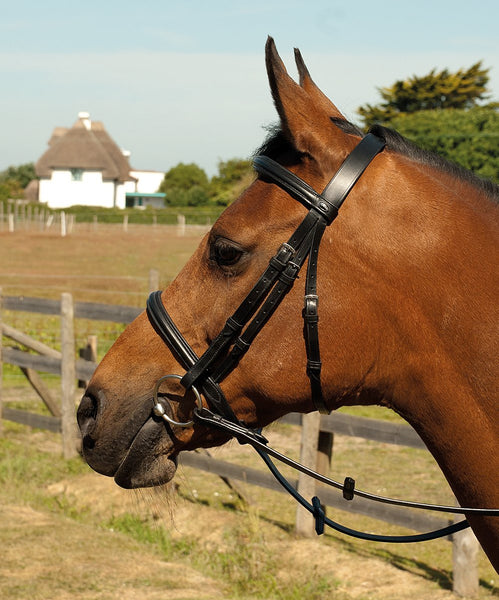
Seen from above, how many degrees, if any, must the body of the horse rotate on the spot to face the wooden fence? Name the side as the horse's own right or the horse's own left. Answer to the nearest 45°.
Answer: approximately 90° to the horse's own right

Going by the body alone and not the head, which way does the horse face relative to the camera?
to the viewer's left

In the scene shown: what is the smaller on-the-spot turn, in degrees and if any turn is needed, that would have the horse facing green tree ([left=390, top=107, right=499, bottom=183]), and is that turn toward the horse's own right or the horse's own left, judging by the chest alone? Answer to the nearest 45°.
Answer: approximately 90° to the horse's own right
